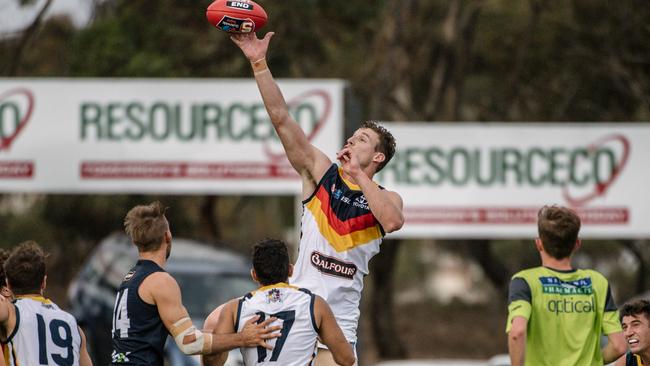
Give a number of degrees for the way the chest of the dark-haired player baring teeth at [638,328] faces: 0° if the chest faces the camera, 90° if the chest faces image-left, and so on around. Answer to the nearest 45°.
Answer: approximately 45°

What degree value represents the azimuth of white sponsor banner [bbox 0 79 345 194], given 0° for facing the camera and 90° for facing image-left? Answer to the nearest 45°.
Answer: approximately 0°

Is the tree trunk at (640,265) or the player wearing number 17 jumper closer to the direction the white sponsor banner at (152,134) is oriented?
the player wearing number 17 jumper

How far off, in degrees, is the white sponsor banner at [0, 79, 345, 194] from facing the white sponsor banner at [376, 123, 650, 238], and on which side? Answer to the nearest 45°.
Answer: approximately 90° to its left

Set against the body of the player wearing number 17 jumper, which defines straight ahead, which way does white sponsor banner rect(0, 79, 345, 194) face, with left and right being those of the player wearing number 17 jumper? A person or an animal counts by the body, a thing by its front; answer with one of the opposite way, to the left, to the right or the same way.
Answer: the opposite way

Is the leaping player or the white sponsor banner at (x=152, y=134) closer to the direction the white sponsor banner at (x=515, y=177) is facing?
the leaping player

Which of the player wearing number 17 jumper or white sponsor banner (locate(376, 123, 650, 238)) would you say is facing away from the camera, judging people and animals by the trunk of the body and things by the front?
the player wearing number 17 jumper

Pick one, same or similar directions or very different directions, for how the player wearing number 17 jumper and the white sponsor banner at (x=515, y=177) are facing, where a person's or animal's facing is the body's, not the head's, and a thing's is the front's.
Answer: very different directions

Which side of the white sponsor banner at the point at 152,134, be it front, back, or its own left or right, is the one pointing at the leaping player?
front

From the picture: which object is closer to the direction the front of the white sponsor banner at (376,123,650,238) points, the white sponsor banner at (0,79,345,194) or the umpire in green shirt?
the umpire in green shirt

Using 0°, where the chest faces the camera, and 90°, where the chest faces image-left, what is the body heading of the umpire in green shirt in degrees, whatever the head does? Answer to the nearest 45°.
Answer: approximately 180°

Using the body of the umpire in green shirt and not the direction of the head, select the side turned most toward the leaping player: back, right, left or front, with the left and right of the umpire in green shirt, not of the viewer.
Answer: left

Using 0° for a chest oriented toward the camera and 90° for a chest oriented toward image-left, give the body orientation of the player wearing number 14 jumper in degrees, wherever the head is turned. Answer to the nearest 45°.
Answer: approximately 225°

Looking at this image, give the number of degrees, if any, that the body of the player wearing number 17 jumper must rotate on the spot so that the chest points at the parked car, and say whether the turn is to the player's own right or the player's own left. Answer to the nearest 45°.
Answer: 0° — they already face it

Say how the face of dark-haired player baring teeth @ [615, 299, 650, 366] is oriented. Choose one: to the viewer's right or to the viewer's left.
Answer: to the viewer's left

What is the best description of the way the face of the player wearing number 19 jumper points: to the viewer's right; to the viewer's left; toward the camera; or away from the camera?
away from the camera

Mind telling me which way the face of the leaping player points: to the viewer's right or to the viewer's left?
to the viewer's left
